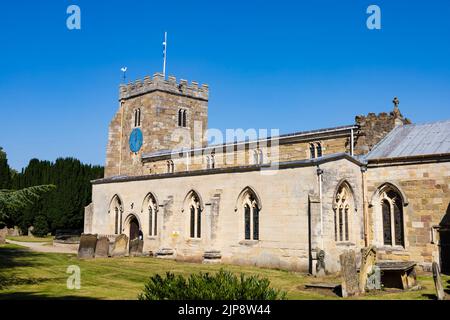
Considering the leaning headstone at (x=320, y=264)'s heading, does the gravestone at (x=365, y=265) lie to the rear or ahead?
ahead

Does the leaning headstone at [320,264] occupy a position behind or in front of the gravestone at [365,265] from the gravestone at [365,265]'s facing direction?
behind

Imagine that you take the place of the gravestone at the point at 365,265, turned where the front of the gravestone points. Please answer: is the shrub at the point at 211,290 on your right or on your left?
on your right

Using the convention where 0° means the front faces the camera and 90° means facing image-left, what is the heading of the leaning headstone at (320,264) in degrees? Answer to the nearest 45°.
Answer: approximately 315°

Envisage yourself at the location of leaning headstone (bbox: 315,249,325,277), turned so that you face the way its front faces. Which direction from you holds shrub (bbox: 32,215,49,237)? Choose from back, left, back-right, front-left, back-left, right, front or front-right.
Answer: back

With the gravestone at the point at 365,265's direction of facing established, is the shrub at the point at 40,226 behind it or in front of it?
behind

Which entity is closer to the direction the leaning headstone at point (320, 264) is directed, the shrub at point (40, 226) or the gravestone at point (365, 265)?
the gravestone

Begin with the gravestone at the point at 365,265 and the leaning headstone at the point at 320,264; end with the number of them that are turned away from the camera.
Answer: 0
